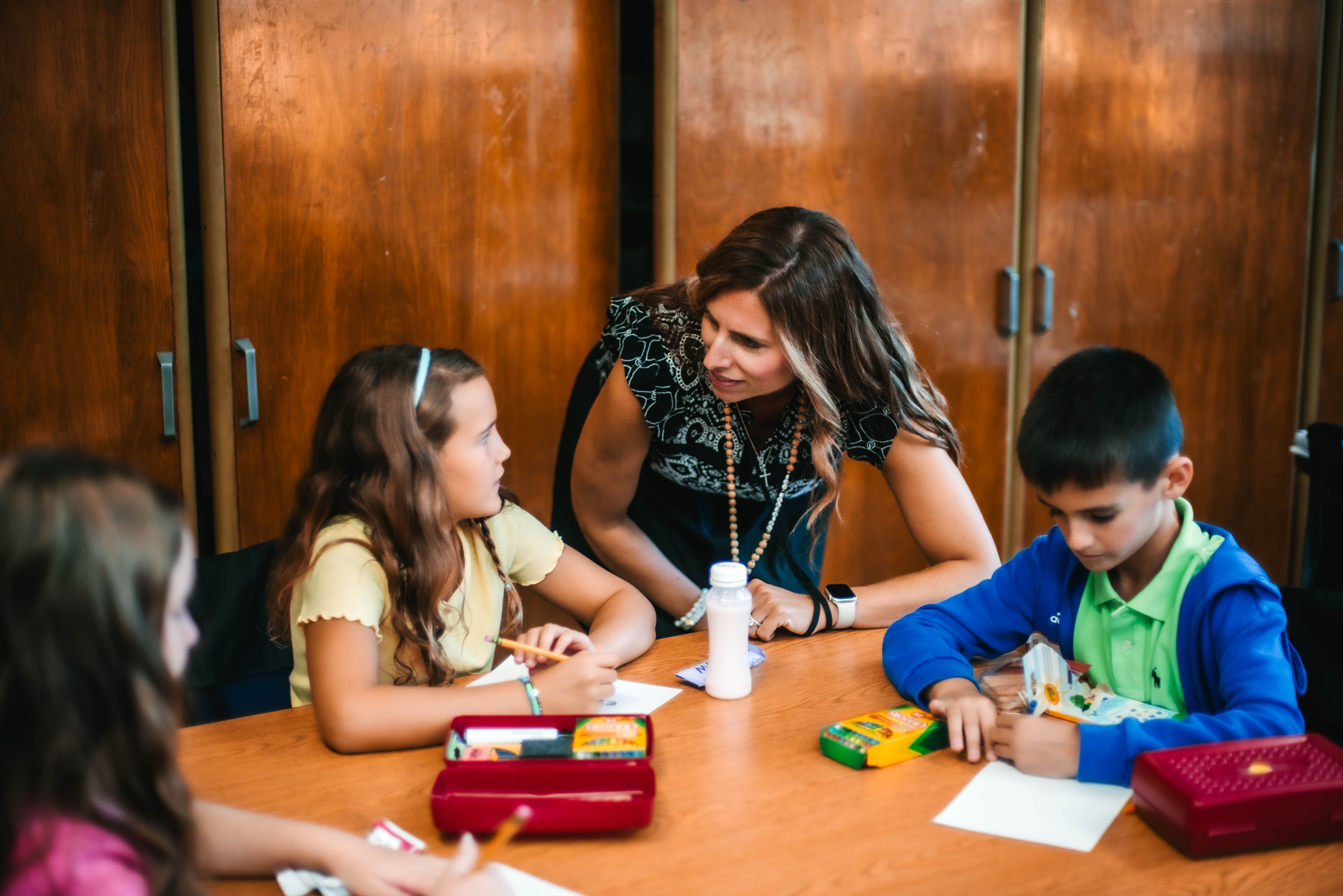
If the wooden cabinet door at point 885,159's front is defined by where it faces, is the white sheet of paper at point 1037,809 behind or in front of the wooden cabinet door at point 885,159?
in front

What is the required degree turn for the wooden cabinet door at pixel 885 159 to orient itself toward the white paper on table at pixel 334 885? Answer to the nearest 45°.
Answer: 0° — it already faces it

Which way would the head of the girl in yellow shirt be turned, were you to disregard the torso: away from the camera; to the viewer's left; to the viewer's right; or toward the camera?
to the viewer's right

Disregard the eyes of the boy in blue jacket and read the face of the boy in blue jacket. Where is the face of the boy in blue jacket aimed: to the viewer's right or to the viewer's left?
to the viewer's left

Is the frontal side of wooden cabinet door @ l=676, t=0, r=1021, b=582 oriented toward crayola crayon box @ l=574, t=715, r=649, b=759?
yes

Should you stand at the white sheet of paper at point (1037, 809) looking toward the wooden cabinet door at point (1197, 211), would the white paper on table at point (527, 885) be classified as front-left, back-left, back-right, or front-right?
back-left

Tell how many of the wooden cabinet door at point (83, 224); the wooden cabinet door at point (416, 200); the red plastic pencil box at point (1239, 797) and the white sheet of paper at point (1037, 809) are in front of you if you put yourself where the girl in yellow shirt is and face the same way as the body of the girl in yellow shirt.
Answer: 2

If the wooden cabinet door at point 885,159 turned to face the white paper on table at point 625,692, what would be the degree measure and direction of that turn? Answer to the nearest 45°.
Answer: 0° — it already faces it

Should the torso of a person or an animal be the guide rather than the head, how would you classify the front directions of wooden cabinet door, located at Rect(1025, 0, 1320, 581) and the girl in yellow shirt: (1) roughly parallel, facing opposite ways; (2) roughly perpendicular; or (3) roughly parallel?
roughly perpendicular
